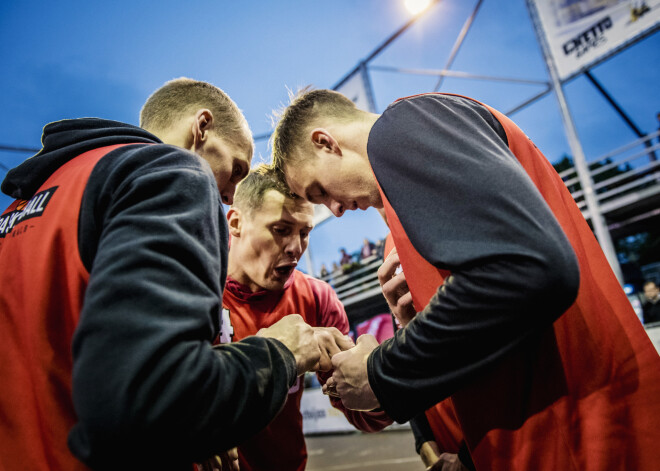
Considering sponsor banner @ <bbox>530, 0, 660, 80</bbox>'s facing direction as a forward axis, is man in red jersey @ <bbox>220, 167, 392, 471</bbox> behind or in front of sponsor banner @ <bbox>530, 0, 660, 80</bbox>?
in front

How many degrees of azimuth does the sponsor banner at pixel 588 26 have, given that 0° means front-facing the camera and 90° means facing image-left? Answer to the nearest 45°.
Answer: approximately 0°

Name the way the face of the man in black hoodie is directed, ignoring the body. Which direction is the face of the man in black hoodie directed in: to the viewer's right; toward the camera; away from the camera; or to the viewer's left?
to the viewer's right

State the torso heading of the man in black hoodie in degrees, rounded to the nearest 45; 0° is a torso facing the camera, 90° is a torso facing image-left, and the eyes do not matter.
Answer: approximately 225°

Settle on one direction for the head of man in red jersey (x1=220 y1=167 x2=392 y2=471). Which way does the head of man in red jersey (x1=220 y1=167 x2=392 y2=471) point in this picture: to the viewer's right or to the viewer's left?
to the viewer's right

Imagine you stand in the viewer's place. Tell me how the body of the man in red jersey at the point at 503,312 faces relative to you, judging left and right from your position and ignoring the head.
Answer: facing to the left of the viewer

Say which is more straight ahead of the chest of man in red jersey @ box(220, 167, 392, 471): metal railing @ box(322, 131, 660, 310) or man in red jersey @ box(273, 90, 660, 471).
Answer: the man in red jersey

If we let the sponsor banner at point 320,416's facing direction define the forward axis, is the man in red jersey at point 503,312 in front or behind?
in front
